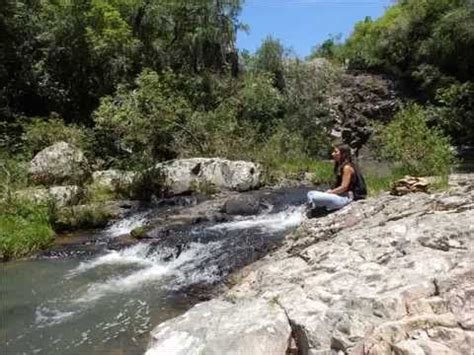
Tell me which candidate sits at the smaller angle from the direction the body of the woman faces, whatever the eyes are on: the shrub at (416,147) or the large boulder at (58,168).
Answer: the large boulder

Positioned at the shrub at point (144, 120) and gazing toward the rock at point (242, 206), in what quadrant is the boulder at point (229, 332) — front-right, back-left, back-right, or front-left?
front-right

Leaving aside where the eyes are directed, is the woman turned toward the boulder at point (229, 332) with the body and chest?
no

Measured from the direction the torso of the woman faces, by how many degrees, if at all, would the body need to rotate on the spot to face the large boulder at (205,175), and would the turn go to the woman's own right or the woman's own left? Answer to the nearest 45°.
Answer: approximately 45° to the woman's own right

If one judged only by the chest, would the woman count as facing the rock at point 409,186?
no

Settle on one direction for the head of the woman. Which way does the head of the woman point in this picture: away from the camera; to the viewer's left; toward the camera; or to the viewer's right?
to the viewer's left

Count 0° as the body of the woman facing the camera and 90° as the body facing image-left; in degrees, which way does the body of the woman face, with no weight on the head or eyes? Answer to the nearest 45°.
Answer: approximately 90°

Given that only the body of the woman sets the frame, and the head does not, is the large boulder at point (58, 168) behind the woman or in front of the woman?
in front

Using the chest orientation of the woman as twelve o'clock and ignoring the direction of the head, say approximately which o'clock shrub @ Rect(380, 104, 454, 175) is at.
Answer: The shrub is roughly at 4 o'clock from the woman.
